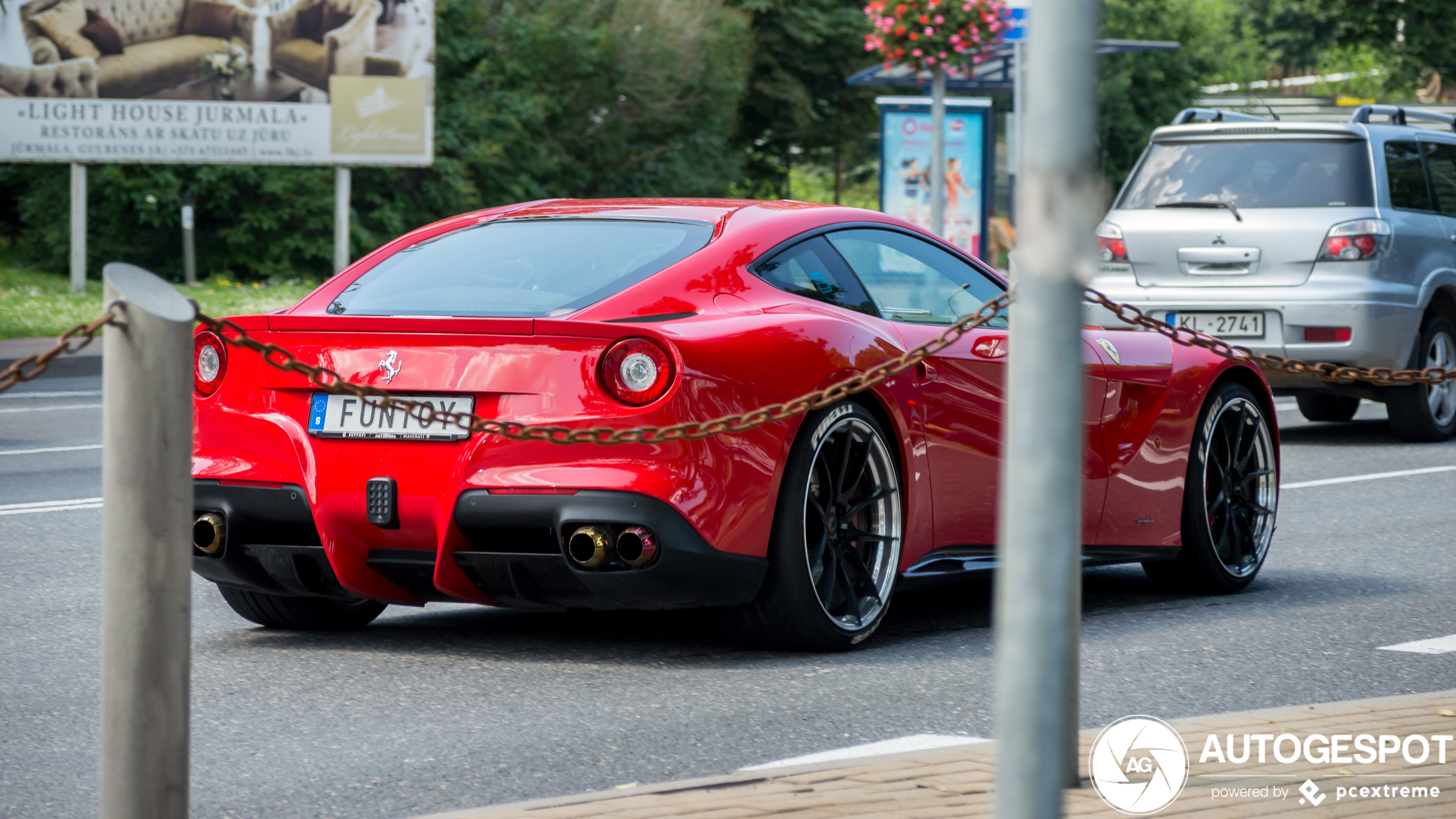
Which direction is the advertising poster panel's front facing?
toward the camera

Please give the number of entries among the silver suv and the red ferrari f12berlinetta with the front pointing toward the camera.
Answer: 0

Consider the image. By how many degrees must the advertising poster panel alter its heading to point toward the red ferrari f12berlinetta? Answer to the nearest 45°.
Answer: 0° — it already faces it

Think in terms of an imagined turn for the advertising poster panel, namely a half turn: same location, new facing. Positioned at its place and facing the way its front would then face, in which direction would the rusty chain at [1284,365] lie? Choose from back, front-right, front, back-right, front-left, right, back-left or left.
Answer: back

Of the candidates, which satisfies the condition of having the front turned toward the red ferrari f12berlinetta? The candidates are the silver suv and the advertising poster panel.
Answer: the advertising poster panel

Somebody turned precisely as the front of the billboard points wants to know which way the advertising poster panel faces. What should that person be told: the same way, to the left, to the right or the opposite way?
the same way

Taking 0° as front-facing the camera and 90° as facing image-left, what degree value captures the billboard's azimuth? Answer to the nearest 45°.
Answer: approximately 0°

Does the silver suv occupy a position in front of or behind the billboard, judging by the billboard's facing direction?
in front

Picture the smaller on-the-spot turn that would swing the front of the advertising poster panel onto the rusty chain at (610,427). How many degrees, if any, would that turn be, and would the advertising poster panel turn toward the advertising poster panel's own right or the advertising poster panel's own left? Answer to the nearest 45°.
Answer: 0° — it already faces it

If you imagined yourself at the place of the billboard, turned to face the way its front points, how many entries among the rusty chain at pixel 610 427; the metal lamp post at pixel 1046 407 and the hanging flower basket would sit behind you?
0

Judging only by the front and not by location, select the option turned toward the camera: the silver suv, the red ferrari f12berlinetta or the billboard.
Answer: the billboard

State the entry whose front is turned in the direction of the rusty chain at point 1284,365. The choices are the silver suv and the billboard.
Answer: the billboard

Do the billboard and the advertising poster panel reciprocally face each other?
no

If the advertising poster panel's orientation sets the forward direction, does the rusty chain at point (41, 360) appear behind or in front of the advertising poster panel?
in front

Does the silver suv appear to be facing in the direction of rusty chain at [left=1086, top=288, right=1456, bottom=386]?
no

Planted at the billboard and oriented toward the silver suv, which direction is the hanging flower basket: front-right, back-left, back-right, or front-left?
front-left

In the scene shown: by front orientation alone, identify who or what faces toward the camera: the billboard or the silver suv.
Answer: the billboard

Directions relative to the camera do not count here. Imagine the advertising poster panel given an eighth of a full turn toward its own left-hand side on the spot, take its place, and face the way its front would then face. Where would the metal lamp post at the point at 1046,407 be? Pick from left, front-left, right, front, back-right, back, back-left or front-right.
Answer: front-right

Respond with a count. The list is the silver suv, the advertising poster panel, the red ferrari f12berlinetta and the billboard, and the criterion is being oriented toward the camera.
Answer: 2

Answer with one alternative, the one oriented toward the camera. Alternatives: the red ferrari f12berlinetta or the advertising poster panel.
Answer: the advertising poster panel

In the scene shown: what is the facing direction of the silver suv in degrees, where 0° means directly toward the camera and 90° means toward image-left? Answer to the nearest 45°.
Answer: approximately 225°
